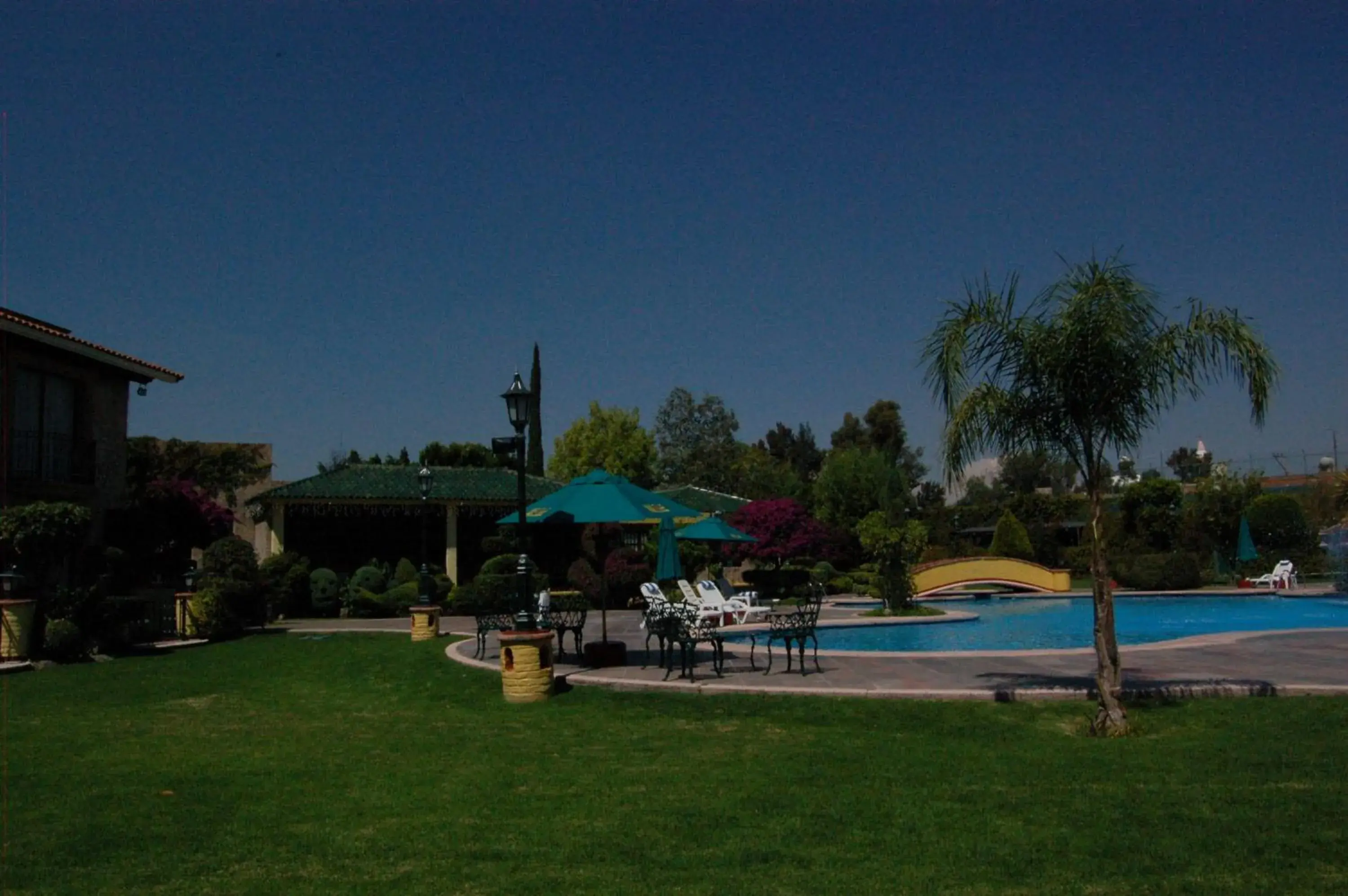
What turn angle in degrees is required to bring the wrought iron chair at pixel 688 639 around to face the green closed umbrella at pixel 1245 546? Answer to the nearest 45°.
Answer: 0° — it already faces it

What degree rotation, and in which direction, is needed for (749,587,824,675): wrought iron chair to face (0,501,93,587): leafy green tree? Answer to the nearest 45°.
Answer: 0° — it already faces it

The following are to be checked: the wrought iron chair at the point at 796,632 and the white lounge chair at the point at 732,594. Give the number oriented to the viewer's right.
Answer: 1

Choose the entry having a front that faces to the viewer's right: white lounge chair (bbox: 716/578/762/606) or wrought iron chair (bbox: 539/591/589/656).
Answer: the white lounge chair

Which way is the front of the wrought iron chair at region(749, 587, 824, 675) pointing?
to the viewer's left

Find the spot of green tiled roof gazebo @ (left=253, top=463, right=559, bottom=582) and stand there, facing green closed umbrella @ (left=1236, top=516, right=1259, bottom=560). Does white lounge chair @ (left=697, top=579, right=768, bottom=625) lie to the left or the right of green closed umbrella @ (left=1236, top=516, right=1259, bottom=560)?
right

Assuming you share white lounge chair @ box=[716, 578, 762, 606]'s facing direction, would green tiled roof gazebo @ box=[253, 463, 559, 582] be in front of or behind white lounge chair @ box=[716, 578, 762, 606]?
behind

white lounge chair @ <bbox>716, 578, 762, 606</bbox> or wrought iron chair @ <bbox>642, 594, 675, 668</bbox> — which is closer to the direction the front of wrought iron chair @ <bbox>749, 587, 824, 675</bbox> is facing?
the wrought iron chair @ <bbox>642, 594, 675, 668</bbox>

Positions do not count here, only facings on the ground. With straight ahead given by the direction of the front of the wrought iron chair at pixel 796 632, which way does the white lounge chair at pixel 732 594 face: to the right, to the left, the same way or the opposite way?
the opposite way

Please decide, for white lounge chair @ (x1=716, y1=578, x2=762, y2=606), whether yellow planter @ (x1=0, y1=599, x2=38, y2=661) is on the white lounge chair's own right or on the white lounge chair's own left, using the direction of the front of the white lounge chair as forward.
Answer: on the white lounge chair's own right

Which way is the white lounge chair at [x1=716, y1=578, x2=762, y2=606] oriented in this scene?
to the viewer's right

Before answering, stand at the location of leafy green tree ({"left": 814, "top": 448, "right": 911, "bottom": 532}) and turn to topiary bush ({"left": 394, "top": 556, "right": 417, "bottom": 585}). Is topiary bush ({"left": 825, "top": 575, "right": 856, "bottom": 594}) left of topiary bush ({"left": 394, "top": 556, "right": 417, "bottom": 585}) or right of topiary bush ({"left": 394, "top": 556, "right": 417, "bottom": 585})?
left
